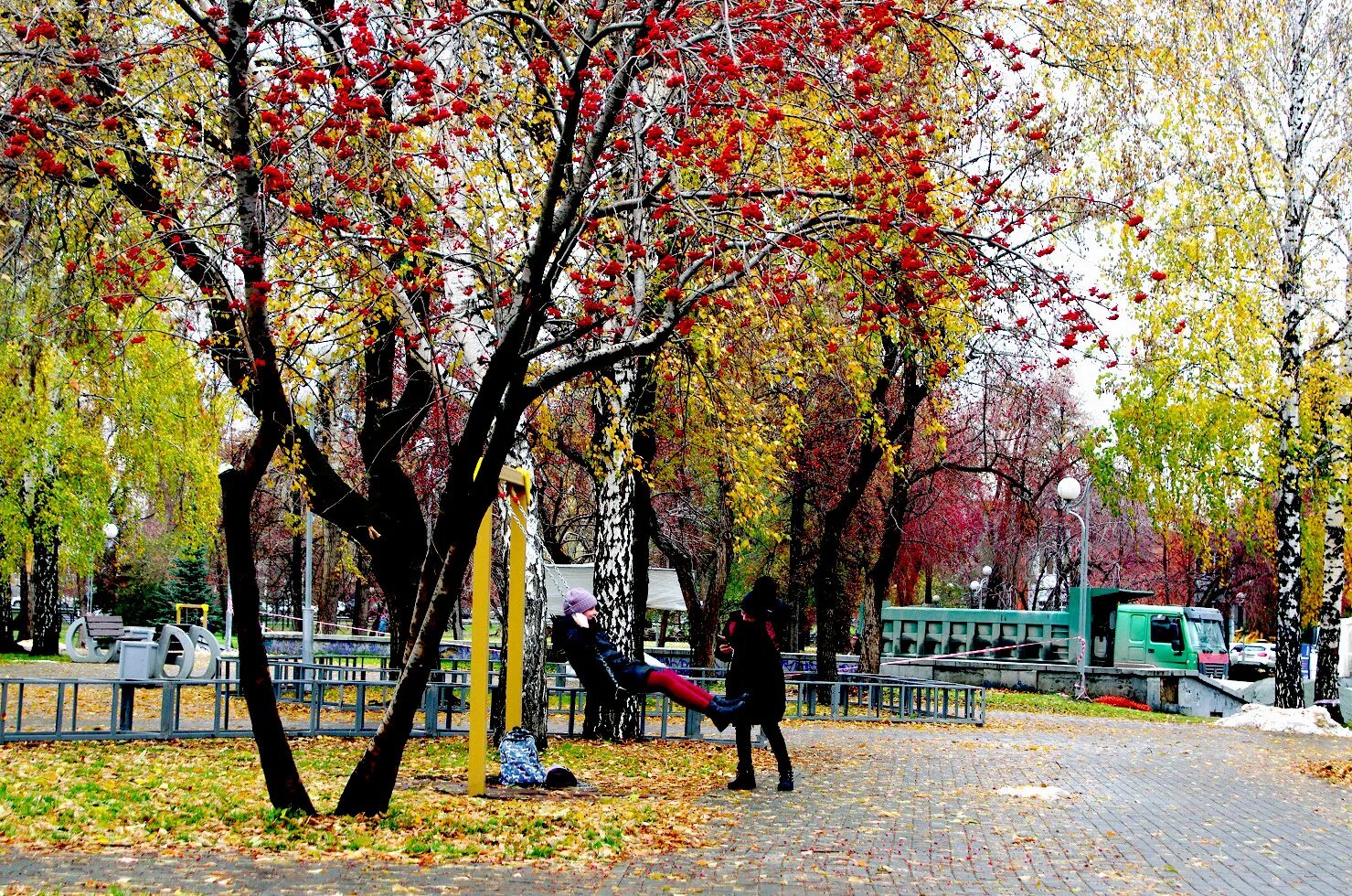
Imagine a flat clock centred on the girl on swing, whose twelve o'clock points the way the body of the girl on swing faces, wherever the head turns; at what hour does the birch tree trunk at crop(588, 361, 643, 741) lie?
The birch tree trunk is roughly at 9 o'clock from the girl on swing.

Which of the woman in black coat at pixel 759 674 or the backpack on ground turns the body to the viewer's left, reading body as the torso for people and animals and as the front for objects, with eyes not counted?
the woman in black coat

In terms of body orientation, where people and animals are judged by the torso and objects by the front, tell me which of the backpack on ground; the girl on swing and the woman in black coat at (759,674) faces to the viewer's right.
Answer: the girl on swing

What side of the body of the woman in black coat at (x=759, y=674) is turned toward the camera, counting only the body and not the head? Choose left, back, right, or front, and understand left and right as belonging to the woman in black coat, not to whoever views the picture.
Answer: left

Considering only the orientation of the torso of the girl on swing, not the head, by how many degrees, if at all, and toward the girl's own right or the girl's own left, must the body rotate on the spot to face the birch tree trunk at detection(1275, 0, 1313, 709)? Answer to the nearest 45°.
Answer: approximately 45° to the girl's own left

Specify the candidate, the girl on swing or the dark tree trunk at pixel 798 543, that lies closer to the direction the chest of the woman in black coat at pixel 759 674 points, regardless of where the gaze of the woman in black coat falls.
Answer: the girl on swing

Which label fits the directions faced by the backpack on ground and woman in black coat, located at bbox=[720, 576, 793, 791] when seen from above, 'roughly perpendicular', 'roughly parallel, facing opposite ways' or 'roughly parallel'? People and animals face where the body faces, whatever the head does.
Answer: roughly perpendicular

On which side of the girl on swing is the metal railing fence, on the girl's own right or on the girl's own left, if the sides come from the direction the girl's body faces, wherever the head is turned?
on the girl's own left

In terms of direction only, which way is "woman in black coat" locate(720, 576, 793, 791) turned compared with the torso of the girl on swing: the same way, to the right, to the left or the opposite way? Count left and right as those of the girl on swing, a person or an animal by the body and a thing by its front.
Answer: the opposite way

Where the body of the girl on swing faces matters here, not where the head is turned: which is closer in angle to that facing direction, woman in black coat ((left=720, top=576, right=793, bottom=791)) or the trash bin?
the woman in black coat

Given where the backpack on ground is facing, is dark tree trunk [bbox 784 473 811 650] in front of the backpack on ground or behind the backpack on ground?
behind

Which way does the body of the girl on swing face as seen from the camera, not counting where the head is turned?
to the viewer's right
